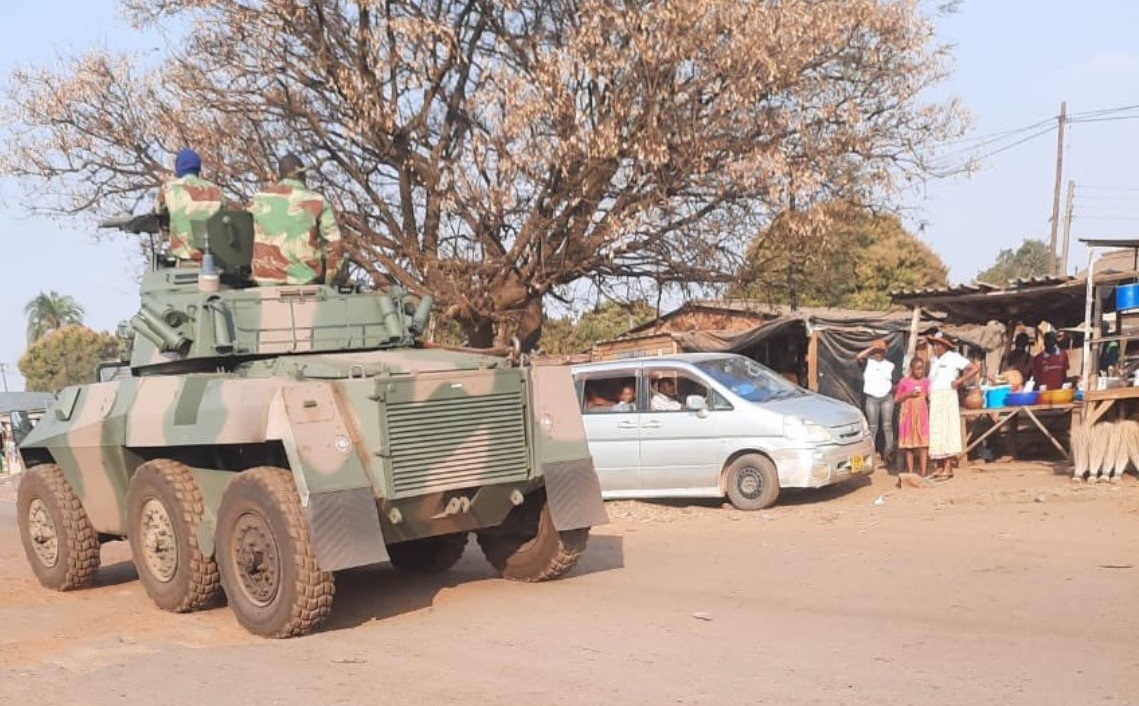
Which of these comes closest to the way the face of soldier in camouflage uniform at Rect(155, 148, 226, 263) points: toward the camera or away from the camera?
away from the camera

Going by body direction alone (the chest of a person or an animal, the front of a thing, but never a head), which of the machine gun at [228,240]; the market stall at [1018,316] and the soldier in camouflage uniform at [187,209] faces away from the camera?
the soldier in camouflage uniform

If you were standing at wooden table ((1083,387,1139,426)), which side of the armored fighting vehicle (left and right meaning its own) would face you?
right

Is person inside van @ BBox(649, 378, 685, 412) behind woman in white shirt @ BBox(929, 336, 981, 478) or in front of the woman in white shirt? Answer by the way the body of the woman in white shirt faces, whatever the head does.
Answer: in front

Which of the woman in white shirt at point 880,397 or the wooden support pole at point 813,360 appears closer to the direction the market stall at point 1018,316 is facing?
the woman in white shirt

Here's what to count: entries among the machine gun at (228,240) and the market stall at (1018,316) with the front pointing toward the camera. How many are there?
1

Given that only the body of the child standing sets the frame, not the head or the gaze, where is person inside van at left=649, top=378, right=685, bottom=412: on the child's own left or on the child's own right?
on the child's own right

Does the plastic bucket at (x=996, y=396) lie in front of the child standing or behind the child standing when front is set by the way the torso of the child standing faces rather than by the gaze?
behind

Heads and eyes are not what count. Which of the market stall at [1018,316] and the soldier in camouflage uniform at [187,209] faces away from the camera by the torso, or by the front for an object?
the soldier in camouflage uniform

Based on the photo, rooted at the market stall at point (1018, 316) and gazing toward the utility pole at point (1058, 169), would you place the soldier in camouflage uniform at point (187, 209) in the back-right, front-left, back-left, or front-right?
back-left

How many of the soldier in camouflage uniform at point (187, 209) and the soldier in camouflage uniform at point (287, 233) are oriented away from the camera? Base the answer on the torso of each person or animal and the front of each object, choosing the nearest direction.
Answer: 2

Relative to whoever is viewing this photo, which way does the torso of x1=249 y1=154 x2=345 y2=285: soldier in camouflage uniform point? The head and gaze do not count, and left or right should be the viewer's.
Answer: facing away from the viewer

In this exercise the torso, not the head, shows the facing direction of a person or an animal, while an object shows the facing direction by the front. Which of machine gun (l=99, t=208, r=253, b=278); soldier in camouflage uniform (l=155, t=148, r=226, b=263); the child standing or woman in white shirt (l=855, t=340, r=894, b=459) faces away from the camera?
the soldier in camouflage uniform

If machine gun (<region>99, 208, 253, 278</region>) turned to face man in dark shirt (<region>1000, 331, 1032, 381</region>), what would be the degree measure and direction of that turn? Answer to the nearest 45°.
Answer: approximately 135° to its right
